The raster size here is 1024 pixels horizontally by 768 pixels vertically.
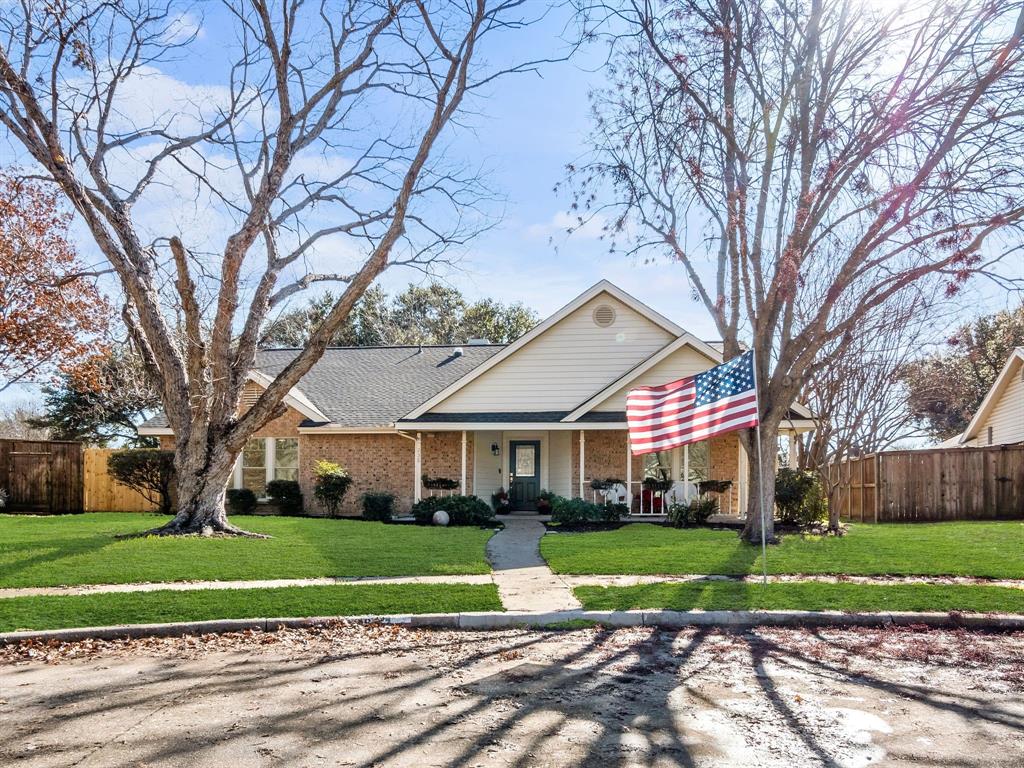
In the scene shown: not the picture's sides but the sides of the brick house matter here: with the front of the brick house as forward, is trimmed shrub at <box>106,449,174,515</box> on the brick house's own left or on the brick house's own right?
on the brick house's own right

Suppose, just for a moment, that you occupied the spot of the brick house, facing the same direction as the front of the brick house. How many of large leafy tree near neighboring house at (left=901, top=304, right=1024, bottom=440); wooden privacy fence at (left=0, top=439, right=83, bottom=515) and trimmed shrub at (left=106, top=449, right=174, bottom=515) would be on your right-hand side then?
2

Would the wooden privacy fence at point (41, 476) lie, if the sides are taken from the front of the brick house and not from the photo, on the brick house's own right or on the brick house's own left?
on the brick house's own right

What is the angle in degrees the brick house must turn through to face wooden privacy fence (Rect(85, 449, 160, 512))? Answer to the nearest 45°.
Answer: approximately 90° to its right

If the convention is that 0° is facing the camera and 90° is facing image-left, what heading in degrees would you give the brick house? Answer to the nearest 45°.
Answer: approximately 0°

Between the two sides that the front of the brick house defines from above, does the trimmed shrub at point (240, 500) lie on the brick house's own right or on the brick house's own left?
on the brick house's own right

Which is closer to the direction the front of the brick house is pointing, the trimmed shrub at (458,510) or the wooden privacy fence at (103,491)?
the trimmed shrub

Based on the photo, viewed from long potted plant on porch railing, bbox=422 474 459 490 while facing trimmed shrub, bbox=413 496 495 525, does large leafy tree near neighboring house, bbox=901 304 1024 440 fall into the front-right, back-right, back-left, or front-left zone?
back-left

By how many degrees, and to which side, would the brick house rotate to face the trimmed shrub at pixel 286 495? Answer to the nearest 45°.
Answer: approximately 90° to its right

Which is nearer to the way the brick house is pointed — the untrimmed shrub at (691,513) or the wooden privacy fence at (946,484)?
the untrimmed shrub

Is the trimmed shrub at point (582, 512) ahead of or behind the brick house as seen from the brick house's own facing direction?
ahead

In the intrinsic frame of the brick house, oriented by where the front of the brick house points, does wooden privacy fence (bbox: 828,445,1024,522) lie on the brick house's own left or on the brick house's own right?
on the brick house's own left
